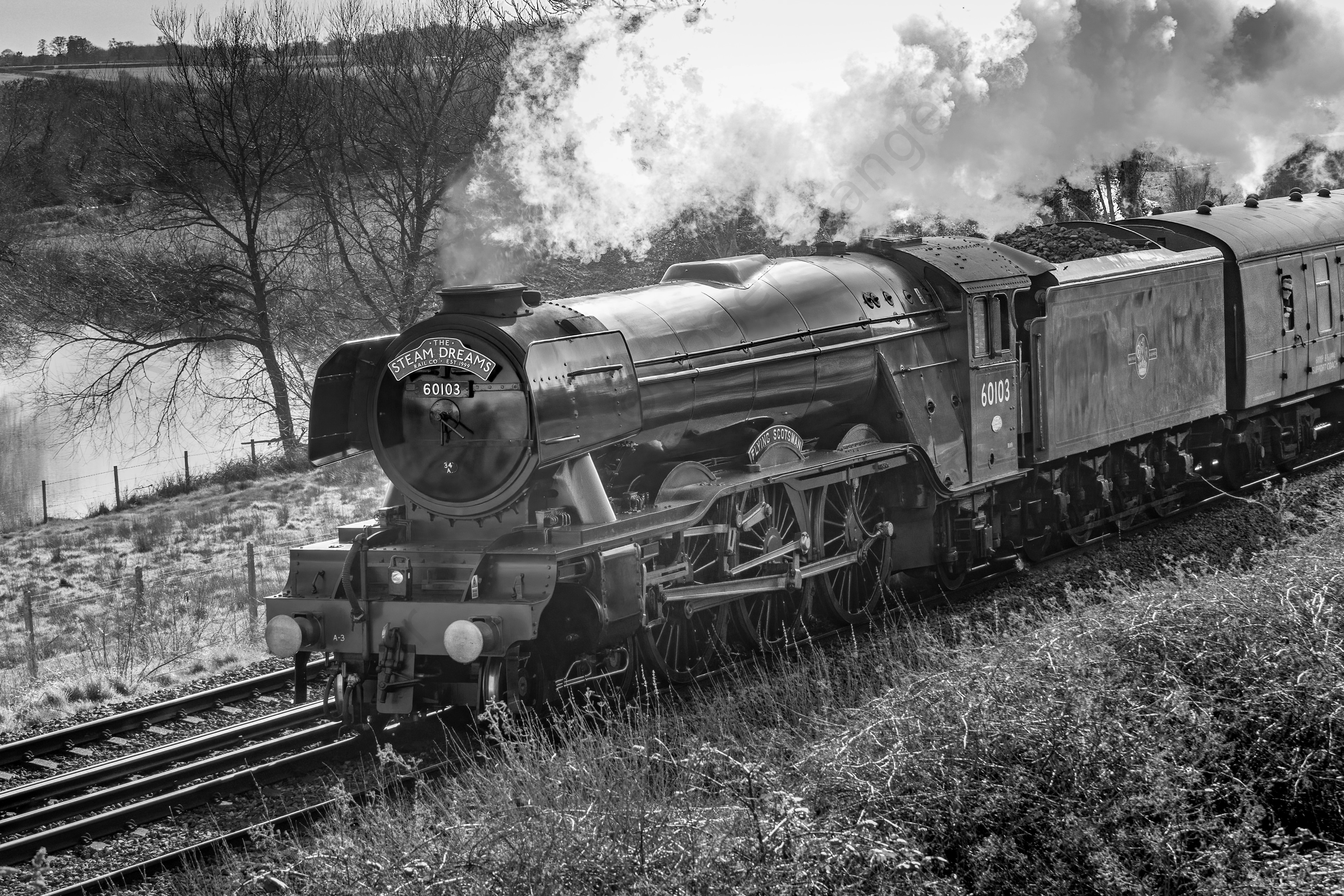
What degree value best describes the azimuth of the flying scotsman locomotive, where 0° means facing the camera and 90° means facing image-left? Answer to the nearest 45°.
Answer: approximately 45°

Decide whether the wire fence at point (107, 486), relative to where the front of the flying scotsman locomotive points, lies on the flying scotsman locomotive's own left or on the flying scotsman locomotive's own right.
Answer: on the flying scotsman locomotive's own right

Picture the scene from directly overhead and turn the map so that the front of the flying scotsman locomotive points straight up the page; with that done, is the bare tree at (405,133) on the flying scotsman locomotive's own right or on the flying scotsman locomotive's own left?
on the flying scotsman locomotive's own right

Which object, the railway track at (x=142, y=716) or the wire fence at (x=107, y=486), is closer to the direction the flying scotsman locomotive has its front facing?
the railway track

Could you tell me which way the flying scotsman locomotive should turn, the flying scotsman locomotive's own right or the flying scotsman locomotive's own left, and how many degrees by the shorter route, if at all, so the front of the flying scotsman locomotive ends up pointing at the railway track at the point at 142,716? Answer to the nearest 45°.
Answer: approximately 45° to the flying scotsman locomotive's own right

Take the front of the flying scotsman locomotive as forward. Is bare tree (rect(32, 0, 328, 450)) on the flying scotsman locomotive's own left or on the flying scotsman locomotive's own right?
on the flying scotsman locomotive's own right
